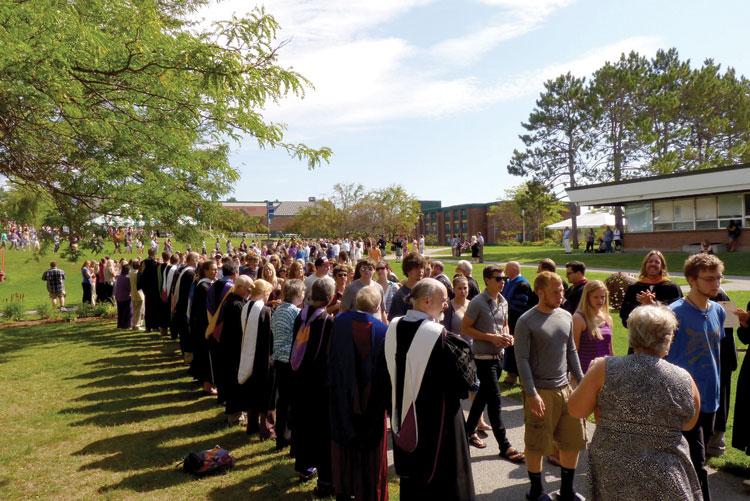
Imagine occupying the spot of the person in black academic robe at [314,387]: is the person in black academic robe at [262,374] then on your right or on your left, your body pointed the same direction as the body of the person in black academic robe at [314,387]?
on your left

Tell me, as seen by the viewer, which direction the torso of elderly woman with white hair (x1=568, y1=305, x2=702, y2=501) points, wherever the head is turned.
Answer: away from the camera

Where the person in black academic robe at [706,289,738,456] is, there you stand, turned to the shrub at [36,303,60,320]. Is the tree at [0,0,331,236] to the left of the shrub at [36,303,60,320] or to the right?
left

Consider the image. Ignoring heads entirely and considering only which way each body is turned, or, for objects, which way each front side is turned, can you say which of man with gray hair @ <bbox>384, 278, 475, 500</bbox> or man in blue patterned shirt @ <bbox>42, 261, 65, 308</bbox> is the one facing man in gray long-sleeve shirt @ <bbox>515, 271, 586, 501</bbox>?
the man with gray hair

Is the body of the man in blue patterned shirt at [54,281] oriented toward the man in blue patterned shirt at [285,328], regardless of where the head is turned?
no

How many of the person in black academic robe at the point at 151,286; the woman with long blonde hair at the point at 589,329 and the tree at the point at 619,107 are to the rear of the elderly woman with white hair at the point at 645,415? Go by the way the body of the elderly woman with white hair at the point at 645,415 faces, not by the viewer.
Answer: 0

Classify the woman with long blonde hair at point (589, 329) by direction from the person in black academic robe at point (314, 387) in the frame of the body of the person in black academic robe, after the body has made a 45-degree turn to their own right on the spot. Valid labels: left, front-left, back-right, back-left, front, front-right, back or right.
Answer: front

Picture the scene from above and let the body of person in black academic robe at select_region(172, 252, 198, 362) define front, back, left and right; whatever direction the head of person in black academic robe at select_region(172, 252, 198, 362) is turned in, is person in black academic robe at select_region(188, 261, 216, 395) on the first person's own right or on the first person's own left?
on the first person's own right

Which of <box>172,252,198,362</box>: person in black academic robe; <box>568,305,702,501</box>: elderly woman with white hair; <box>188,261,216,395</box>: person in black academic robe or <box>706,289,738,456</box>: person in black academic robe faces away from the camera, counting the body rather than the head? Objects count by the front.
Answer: the elderly woman with white hair

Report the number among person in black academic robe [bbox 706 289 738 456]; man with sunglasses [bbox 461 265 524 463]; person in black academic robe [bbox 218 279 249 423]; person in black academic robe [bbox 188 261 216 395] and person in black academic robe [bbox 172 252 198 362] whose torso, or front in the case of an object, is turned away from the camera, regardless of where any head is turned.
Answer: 0

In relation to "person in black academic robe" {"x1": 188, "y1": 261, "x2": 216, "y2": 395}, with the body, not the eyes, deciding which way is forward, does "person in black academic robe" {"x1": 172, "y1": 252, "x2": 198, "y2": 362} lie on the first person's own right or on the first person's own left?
on the first person's own left

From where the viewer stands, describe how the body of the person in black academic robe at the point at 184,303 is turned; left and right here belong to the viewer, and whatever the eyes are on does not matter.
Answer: facing to the right of the viewer

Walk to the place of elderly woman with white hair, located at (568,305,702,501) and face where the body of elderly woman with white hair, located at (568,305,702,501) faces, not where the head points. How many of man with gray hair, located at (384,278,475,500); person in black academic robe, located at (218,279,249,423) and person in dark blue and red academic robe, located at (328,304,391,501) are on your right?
0

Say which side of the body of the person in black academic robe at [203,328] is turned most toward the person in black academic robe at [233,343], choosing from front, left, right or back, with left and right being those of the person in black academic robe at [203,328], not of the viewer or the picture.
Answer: right

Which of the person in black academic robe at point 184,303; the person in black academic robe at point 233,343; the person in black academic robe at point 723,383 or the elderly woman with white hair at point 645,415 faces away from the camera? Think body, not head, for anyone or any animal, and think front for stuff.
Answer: the elderly woman with white hair

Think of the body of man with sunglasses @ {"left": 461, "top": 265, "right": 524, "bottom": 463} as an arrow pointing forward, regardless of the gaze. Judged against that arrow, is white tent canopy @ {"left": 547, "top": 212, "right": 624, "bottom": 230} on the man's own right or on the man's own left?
on the man's own left

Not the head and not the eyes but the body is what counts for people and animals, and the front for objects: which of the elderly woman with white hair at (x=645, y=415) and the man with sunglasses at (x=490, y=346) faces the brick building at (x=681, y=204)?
the elderly woman with white hair

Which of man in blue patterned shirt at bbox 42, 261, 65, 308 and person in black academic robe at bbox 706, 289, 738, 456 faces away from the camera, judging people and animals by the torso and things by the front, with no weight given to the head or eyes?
the man in blue patterned shirt
